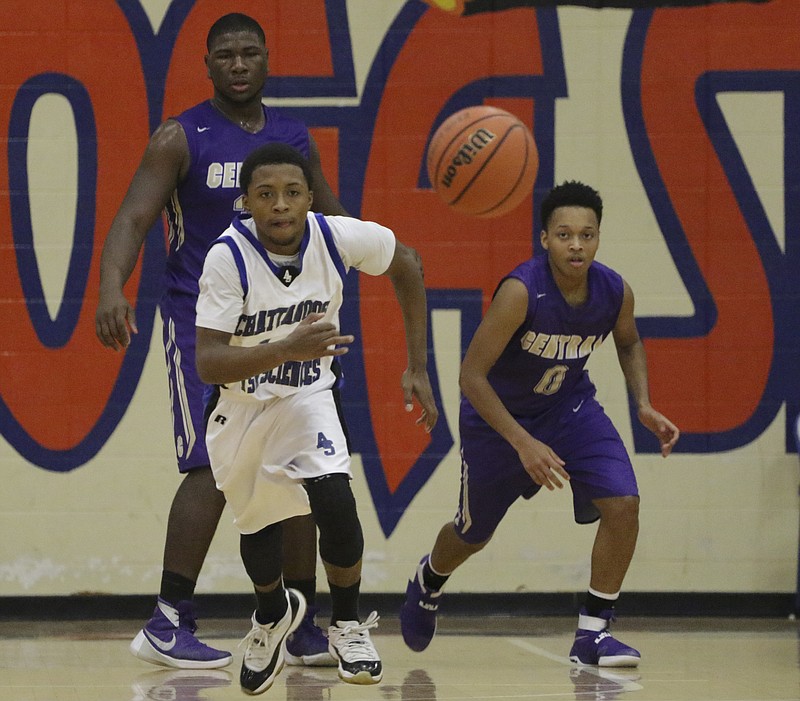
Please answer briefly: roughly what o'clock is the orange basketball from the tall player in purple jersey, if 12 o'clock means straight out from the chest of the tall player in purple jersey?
The orange basketball is roughly at 10 o'clock from the tall player in purple jersey.

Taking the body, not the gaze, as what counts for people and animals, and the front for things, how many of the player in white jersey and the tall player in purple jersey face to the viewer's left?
0

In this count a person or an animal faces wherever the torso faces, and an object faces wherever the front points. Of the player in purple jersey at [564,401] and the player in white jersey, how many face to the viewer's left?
0

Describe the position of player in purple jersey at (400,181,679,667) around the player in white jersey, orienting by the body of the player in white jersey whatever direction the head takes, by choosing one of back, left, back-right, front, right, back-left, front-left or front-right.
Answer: back-left

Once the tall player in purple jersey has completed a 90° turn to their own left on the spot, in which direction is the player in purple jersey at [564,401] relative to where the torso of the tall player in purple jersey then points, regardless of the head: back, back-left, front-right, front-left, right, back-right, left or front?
front-right

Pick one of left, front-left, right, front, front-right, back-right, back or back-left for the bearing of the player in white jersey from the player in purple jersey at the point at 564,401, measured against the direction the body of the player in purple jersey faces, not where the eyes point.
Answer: right

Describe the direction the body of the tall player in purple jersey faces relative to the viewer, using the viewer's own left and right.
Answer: facing the viewer and to the right of the viewer
